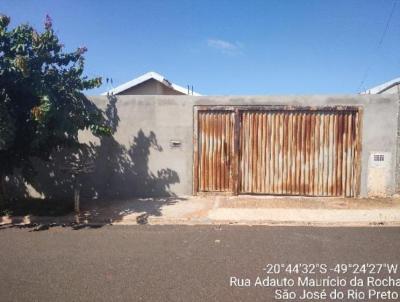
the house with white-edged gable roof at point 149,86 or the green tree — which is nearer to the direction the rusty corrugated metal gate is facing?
the green tree

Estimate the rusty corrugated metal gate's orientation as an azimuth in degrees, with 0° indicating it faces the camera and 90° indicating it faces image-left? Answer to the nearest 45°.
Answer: approximately 0°

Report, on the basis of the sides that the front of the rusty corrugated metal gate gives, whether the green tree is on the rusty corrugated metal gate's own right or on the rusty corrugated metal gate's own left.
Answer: on the rusty corrugated metal gate's own right

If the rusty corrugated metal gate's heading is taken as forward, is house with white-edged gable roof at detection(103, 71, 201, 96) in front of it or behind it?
behind

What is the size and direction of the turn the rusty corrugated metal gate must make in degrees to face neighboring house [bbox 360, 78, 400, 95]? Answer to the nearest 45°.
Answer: approximately 135° to its left

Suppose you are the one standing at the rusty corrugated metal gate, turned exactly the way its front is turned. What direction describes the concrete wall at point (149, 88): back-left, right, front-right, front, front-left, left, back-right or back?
back-right
